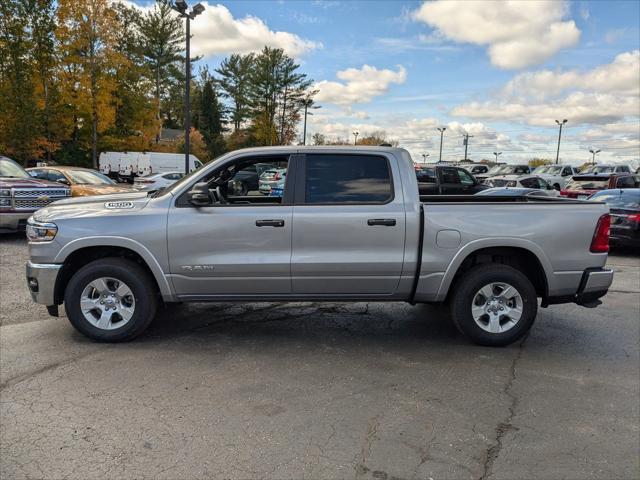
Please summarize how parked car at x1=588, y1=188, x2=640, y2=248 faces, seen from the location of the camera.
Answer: facing away from the viewer and to the left of the viewer

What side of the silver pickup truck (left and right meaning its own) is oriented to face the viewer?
left

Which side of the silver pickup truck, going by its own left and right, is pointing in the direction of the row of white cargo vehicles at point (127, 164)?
right

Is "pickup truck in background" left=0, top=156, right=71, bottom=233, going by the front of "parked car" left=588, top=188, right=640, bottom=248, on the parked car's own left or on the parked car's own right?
on the parked car's own left

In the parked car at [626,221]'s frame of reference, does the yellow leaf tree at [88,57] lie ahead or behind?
ahead

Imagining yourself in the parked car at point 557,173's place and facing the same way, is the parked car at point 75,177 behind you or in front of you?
in front
